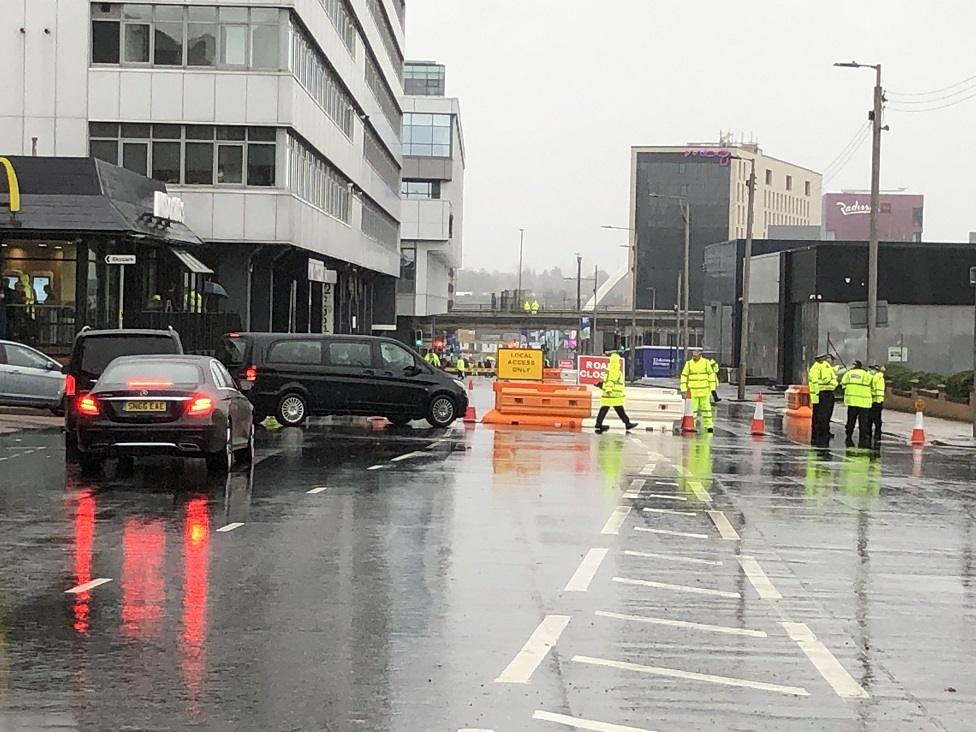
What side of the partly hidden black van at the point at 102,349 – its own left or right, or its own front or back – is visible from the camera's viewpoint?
back

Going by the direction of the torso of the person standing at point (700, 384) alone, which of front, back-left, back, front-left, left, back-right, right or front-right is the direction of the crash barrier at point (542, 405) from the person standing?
right

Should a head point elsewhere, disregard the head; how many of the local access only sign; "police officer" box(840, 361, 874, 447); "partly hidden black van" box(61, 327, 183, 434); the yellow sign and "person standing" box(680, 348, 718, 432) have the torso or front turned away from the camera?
2

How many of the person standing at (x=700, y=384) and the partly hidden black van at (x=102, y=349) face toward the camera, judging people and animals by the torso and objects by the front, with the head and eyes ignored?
1

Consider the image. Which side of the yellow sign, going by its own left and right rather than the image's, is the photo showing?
front

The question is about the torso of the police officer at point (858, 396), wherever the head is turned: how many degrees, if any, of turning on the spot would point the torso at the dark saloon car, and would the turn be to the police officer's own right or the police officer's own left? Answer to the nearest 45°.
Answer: approximately 135° to the police officer's own left

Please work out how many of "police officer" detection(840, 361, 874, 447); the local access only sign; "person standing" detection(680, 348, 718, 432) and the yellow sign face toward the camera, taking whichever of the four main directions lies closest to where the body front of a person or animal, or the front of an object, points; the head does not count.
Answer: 3

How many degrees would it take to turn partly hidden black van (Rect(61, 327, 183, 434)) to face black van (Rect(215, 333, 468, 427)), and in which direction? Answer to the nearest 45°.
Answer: approximately 45° to its right

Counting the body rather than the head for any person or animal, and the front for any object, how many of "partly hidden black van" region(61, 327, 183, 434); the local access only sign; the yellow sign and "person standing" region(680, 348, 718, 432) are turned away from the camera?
1

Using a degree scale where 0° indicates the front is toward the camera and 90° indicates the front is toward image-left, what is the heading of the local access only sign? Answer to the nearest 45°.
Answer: approximately 0°
